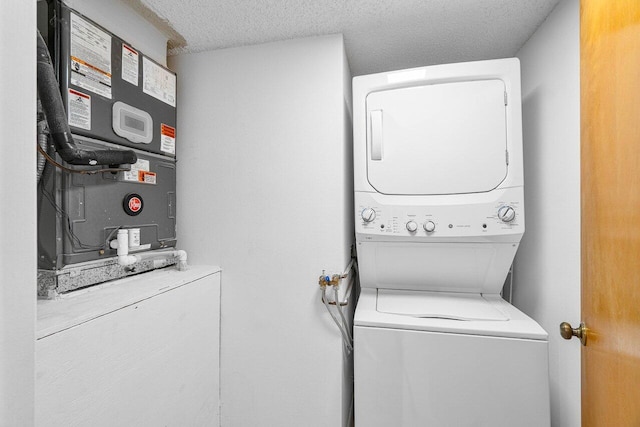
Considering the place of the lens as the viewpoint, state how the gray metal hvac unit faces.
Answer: facing the viewer and to the right of the viewer

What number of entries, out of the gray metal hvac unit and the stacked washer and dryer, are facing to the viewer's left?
0

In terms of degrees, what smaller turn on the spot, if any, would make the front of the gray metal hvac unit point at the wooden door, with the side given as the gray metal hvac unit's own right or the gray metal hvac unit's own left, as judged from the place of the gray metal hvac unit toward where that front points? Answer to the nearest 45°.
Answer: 0° — it already faces it

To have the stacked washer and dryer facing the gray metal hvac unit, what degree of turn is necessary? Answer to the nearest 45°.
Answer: approximately 45° to its right

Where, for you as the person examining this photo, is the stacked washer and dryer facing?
facing the viewer

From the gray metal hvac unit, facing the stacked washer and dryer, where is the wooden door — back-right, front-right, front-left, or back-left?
front-right

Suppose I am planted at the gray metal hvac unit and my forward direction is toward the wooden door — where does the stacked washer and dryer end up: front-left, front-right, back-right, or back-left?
front-left

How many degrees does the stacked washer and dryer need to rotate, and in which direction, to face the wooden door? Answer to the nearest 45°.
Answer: approximately 45° to its left
